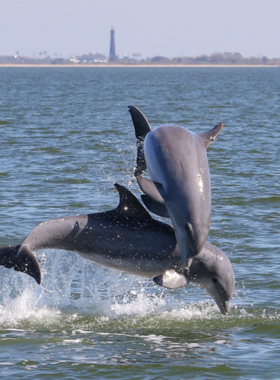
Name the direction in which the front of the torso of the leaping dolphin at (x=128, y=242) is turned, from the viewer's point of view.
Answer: to the viewer's right
